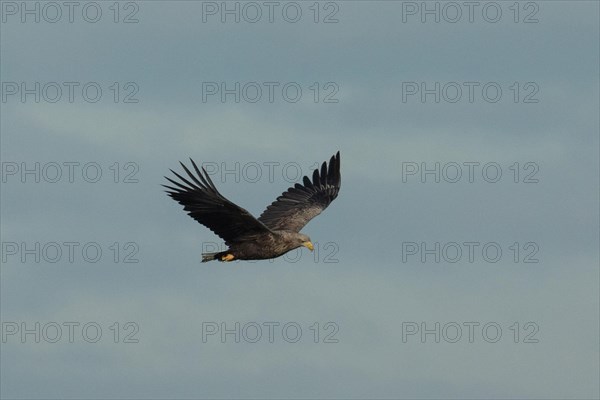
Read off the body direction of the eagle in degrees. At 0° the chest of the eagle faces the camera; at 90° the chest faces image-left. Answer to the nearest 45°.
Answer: approximately 315°
